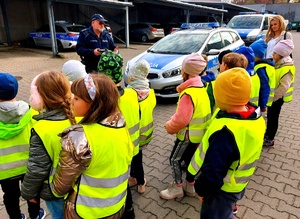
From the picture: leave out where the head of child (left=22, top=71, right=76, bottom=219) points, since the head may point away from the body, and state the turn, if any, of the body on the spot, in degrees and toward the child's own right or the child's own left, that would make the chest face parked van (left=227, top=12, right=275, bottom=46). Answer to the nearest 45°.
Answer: approximately 90° to the child's own right

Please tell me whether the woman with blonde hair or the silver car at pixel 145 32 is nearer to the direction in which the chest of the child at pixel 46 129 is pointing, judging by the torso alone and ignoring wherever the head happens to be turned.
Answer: the silver car

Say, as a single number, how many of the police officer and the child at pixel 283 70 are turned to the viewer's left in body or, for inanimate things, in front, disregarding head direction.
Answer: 1

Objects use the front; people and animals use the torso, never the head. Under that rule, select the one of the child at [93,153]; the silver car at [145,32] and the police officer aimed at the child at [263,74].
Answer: the police officer

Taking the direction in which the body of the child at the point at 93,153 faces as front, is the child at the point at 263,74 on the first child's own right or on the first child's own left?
on the first child's own right

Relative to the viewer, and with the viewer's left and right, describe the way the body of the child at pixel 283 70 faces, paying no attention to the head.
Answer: facing to the left of the viewer

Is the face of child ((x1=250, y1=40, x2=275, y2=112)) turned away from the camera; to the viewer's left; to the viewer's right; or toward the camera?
away from the camera

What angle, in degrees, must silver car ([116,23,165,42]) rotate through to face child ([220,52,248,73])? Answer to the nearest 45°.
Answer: approximately 135° to its left

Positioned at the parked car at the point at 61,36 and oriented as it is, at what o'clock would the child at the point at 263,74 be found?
The child is roughly at 7 o'clock from the parked car.
